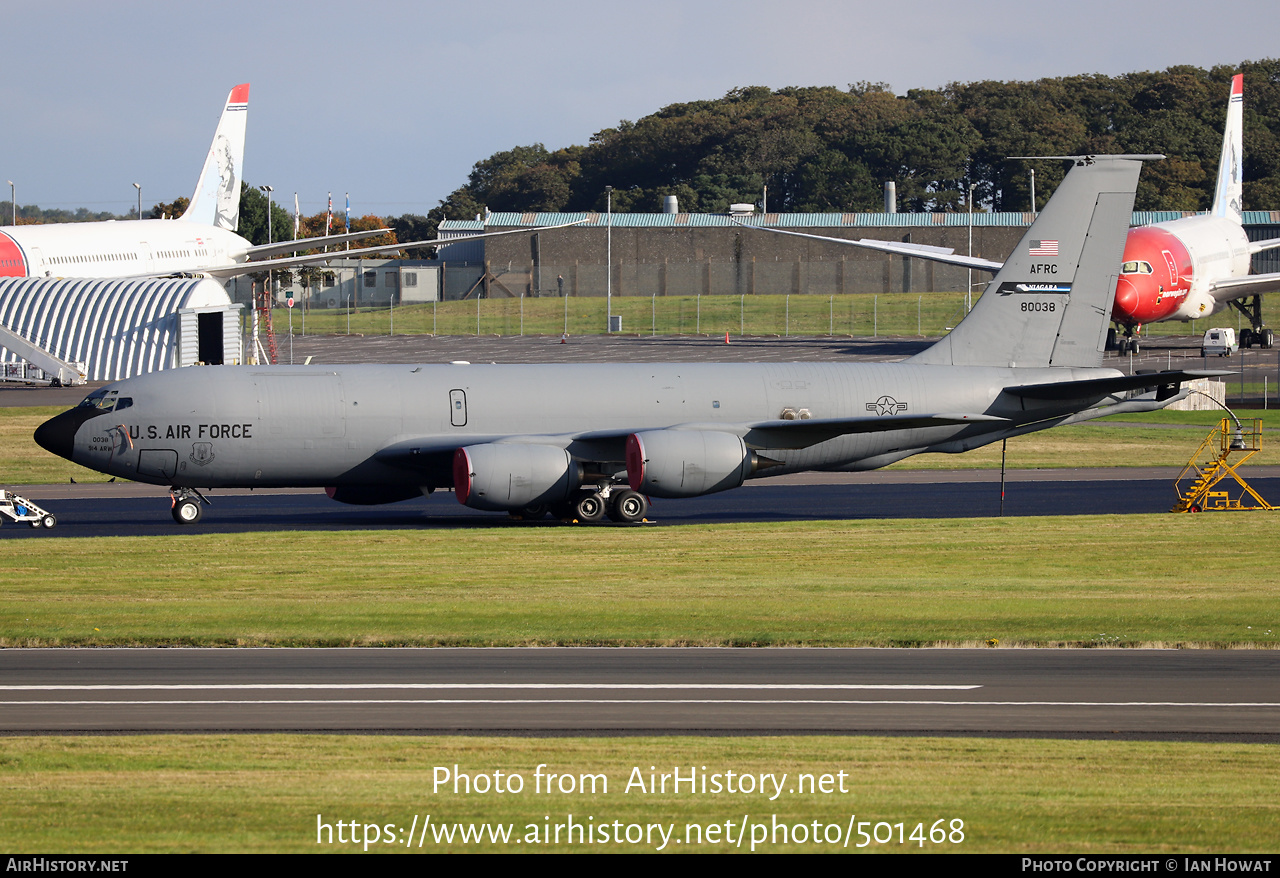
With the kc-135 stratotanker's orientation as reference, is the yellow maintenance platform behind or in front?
behind

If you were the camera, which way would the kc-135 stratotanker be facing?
facing to the left of the viewer
